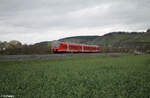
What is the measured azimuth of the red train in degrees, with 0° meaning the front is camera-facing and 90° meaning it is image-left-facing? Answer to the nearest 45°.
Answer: approximately 45°
